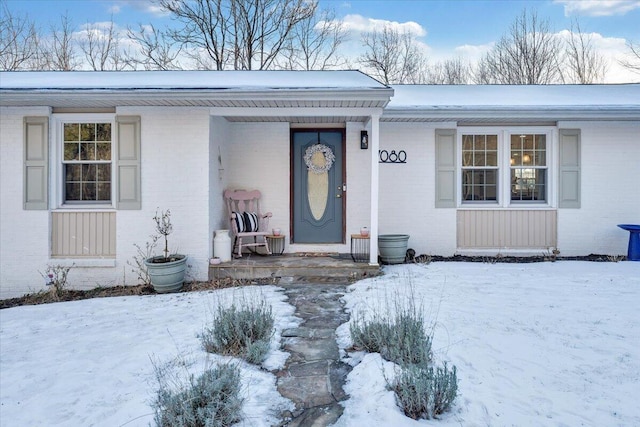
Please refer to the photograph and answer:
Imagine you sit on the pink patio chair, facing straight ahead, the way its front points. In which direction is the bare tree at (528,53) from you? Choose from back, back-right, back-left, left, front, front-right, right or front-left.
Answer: left

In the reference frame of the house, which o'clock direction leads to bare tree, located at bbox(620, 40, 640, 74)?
The bare tree is roughly at 8 o'clock from the house.

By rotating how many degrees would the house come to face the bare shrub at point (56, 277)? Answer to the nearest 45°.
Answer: approximately 90° to its right

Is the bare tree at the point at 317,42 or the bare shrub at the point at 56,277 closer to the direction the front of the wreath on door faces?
the bare shrub

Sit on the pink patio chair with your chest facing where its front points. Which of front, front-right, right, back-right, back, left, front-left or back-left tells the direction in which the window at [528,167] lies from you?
front-left

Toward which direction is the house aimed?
toward the camera

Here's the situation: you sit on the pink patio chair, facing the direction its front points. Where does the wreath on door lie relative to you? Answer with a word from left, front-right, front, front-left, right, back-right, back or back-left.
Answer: front-left

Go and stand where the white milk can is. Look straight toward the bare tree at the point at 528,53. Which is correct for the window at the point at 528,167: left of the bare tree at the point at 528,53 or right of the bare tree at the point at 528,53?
right

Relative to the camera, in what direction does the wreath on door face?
facing the viewer

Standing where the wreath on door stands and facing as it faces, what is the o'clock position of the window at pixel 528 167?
The window is roughly at 9 o'clock from the wreath on door.

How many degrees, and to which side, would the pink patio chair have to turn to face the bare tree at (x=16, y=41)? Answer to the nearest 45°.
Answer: approximately 180°

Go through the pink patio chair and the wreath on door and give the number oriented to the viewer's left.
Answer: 0

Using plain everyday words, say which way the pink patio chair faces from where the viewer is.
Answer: facing the viewer and to the right of the viewer

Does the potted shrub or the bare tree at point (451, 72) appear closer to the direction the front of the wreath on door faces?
the potted shrub

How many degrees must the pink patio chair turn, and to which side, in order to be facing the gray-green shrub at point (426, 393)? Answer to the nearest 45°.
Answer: approximately 45° to its right

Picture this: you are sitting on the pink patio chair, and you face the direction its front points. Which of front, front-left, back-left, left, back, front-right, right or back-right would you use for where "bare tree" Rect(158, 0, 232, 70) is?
back-left

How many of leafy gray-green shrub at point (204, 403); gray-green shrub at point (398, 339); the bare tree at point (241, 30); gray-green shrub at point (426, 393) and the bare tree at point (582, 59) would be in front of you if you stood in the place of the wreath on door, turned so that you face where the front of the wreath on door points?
3

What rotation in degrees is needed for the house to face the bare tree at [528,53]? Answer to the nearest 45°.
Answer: approximately 135° to its left
